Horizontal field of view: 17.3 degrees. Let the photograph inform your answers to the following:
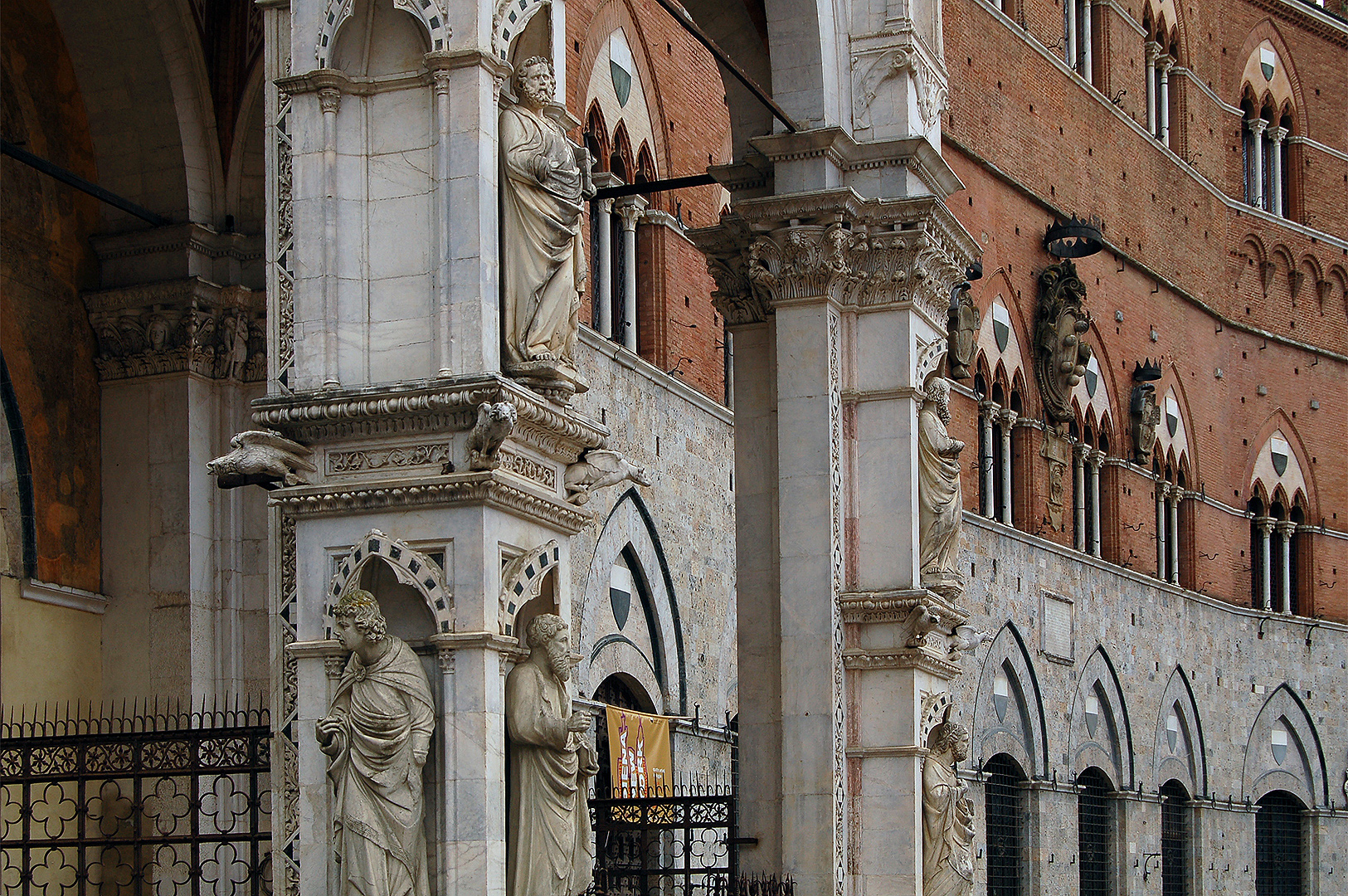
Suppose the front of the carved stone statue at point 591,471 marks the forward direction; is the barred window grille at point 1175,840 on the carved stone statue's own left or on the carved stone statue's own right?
on the carved stone statue's own left

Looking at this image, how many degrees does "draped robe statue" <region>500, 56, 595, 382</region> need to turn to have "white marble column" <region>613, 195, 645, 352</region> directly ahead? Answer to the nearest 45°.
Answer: approximately 135° to its left

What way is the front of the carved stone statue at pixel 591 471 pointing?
to the viewer's right

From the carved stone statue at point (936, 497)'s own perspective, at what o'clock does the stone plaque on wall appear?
The stone plaque on wall is roughly at 9 o'clock from the carved stone statue.

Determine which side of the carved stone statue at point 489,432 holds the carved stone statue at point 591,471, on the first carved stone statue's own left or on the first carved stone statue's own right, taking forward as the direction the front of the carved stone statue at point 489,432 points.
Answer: on the first carved stone statue's own left

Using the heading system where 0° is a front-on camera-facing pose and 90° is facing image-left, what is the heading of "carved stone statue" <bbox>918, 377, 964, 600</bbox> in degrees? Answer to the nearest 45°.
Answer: approximately 270°

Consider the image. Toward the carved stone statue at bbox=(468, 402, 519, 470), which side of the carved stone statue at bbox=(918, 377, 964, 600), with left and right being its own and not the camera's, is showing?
right

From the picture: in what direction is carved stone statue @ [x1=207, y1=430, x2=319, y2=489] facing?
to the viewer's left

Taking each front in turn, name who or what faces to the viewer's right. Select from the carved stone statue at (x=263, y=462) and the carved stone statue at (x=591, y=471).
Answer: the carved stone statue at (x=591, y=471)
